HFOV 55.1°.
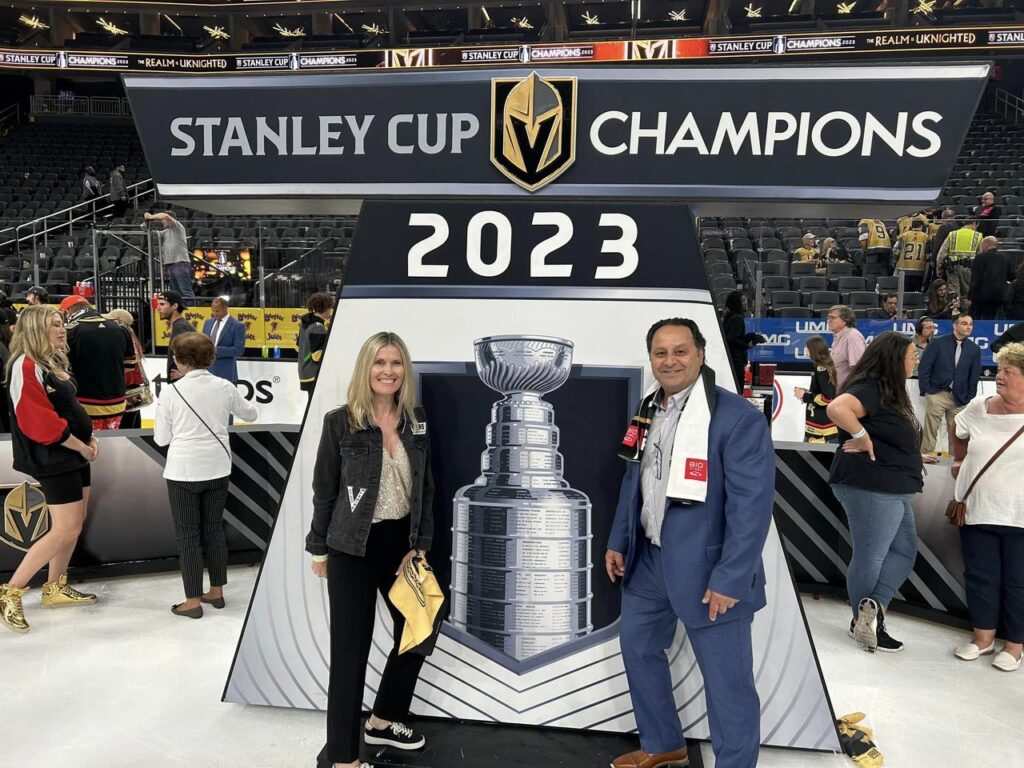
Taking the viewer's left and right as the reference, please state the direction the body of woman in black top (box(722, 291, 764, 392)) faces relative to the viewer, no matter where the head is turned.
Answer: facing to the right of the viewer

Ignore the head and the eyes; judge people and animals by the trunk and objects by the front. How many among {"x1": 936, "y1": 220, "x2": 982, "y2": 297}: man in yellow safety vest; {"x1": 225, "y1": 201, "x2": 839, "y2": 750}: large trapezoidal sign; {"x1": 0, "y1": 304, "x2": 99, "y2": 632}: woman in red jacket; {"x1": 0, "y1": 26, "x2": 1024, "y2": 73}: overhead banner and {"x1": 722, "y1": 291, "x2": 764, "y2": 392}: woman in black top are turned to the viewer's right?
2

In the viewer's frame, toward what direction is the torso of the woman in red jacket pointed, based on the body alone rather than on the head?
to the viewer's right

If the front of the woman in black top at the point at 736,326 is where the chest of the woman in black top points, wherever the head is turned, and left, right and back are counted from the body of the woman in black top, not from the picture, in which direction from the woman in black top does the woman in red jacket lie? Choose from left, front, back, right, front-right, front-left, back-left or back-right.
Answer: back-right

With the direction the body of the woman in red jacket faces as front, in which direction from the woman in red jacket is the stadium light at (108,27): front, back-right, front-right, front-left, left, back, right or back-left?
left

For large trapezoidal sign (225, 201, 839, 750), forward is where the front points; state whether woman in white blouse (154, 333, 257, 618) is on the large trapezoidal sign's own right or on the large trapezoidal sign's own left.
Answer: on the large trapezoidal sign's own right
